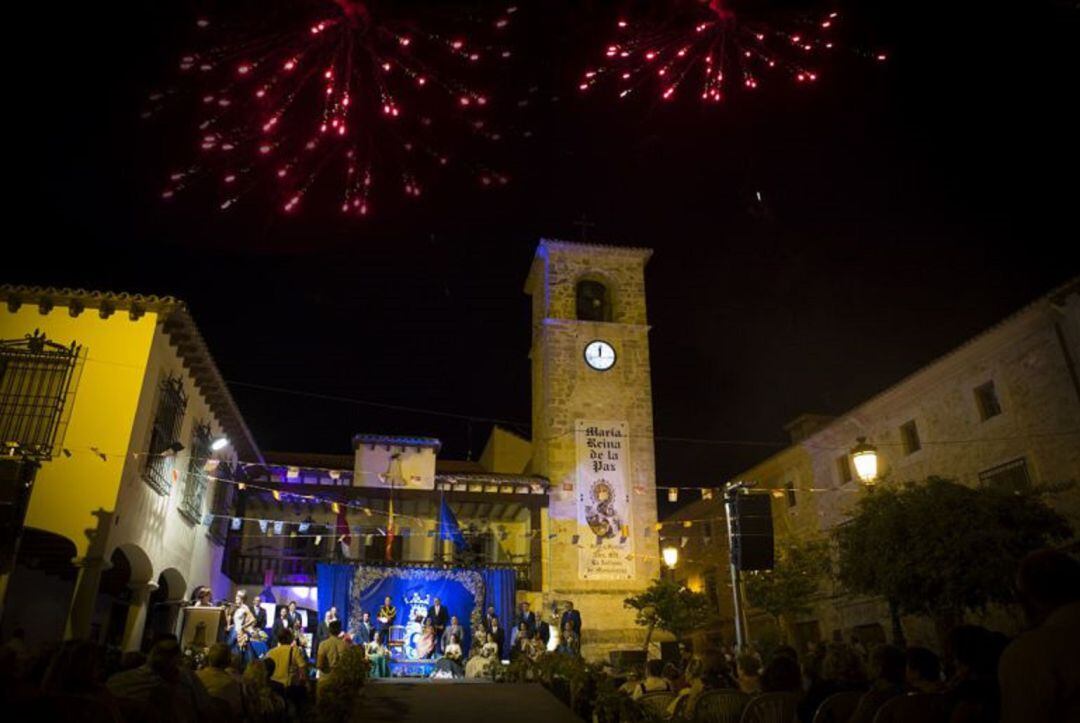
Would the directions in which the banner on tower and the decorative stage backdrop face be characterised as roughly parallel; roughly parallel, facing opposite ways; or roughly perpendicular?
roughly parallel

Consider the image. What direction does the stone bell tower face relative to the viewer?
toward the camera

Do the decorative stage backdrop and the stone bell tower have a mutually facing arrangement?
no

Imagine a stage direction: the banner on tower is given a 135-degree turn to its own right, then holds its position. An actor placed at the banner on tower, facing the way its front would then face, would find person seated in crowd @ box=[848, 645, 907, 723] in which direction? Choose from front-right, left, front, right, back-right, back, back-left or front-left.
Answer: back-left

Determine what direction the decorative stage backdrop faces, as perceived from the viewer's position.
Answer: facing the viewer

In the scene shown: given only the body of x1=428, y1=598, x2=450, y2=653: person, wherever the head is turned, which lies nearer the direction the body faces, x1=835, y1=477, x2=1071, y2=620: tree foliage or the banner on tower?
the tree foliage

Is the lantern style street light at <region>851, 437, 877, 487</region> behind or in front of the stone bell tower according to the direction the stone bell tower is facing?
in front

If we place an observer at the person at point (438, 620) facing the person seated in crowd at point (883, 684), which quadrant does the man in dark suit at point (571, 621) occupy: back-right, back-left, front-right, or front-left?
front-left

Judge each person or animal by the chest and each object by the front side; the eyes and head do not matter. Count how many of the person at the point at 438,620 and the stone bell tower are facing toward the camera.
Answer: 2

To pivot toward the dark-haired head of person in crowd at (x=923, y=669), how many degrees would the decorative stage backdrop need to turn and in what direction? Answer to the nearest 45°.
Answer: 0° — it already faces them

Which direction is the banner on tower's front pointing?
toward the camera

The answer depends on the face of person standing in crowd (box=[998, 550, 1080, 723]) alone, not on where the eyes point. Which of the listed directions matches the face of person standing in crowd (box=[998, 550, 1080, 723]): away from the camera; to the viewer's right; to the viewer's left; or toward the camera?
away from the camera

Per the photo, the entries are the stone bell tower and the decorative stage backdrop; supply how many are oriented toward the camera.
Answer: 2

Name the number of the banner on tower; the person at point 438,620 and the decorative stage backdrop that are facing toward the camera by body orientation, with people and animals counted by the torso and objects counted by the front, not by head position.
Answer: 3

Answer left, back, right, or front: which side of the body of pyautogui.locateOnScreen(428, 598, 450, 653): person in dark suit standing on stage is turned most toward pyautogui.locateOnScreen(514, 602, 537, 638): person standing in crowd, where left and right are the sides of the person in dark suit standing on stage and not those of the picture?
left

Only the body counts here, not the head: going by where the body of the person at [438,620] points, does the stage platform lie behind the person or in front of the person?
in front

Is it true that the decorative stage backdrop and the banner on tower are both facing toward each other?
no

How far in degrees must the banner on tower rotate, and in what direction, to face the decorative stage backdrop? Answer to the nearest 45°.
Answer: approximately 45° to its right
